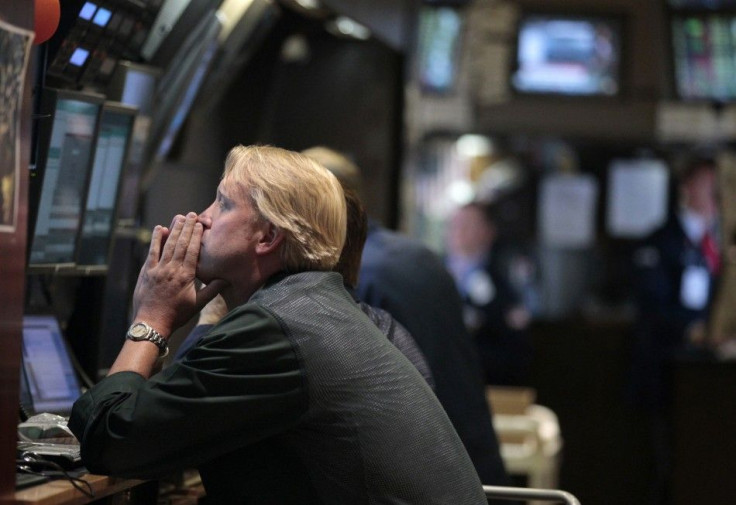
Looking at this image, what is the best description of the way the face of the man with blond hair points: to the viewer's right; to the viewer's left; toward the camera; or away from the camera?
to the viewer's left

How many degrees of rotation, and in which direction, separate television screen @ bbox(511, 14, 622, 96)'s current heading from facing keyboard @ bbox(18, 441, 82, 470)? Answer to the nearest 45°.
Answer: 0° — it already faces it

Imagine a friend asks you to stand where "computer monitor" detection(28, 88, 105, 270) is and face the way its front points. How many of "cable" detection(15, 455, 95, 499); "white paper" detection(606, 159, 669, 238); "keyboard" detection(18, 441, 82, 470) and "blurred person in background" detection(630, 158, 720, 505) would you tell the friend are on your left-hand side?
2

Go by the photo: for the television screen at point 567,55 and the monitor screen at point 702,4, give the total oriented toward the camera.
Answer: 2

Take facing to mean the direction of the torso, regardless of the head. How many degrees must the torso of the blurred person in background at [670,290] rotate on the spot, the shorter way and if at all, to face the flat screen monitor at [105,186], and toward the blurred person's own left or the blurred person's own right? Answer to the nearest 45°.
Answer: approximately 45° to the blurred person's own right

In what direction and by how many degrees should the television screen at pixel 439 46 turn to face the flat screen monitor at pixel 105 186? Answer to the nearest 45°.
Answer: approximately 45° to its right

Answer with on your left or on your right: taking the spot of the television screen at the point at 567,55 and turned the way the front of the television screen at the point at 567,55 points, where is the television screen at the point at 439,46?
on your right

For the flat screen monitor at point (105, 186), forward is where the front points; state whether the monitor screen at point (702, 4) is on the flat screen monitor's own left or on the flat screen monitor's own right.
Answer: on the flat screen monitor's own left

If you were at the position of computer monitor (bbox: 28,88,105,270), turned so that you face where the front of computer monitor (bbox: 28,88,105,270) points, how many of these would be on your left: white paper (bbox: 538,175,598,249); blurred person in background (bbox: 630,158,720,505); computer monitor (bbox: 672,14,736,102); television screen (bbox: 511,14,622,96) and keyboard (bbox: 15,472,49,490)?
4

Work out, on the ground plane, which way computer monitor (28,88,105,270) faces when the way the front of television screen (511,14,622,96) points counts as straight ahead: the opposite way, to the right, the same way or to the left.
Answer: to the left

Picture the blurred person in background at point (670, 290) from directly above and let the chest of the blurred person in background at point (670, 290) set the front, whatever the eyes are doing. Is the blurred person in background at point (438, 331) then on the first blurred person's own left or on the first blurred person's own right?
on the first blurred person's own right

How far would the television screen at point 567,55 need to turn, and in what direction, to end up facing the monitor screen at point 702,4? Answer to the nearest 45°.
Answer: approximately 90° to its left
